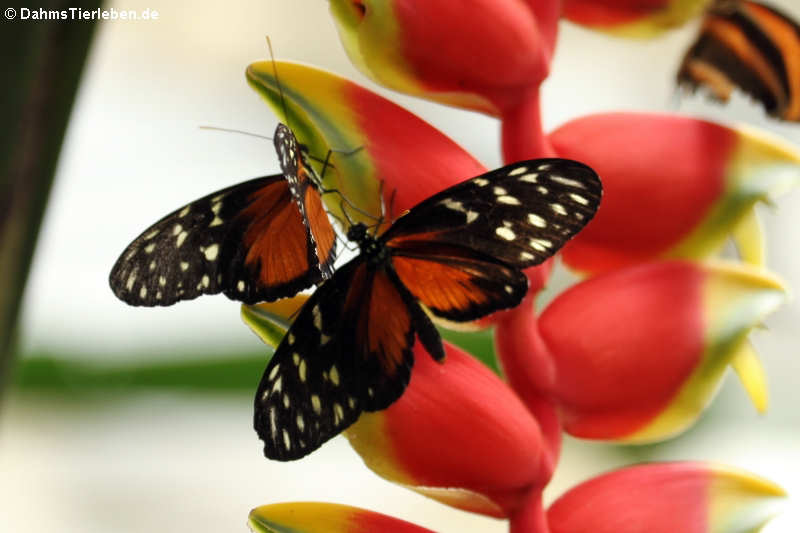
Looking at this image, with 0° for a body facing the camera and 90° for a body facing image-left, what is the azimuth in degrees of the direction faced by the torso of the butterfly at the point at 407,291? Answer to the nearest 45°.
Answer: approximately 135°
